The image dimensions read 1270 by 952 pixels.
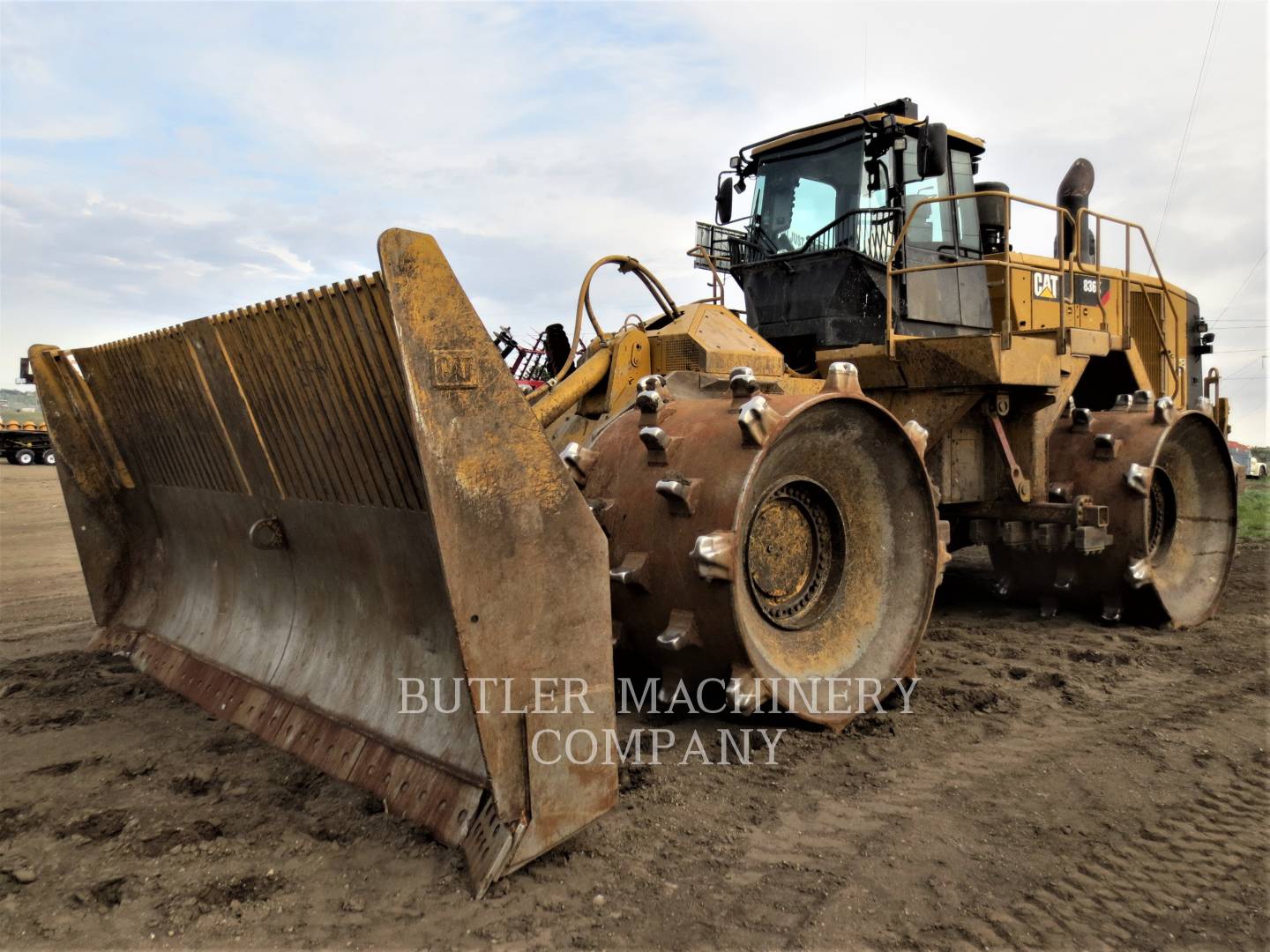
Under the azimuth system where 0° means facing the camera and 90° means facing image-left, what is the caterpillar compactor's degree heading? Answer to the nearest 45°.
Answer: approximately 45°

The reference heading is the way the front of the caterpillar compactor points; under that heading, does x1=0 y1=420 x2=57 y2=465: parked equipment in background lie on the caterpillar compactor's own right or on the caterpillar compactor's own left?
on the caterpillar compactor's own right
